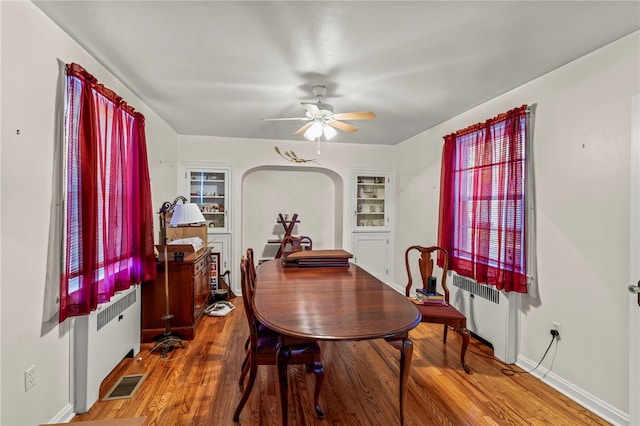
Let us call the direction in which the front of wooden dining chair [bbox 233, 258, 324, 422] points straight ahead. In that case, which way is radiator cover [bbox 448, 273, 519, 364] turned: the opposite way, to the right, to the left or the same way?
the opposite way

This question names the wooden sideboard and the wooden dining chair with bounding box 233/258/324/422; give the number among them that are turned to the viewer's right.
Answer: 2

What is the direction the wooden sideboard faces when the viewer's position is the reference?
facing to the right of the viewer

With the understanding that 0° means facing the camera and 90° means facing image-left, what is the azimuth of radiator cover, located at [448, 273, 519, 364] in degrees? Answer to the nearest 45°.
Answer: approximately 45°

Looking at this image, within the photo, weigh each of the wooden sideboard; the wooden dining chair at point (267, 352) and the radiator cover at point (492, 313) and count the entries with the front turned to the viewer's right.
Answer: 2

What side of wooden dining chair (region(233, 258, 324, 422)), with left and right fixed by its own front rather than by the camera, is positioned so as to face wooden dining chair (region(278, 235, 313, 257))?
left

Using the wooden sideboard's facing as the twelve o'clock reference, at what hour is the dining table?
The dining table is roughly at 2 o'clock from the wooden sideboard.

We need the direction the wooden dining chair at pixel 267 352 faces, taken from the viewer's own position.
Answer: facing to the right of the viewer

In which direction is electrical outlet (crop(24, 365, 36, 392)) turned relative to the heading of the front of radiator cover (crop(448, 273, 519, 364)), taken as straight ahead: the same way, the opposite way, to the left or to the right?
the opposite way

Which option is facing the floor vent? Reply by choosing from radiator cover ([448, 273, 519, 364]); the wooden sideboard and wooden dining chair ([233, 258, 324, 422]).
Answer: the radiator cover

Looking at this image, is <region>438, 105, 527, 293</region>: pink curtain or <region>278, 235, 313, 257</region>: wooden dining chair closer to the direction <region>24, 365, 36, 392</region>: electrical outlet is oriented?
the pink curtain

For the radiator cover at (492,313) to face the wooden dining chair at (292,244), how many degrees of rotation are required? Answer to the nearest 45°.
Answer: approximately 45° to its right

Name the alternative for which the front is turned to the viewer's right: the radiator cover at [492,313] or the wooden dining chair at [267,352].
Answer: the wooden dining chair

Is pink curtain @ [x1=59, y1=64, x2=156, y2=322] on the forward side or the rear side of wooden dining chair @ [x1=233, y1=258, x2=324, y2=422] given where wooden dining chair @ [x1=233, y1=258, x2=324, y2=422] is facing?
on the rear side
